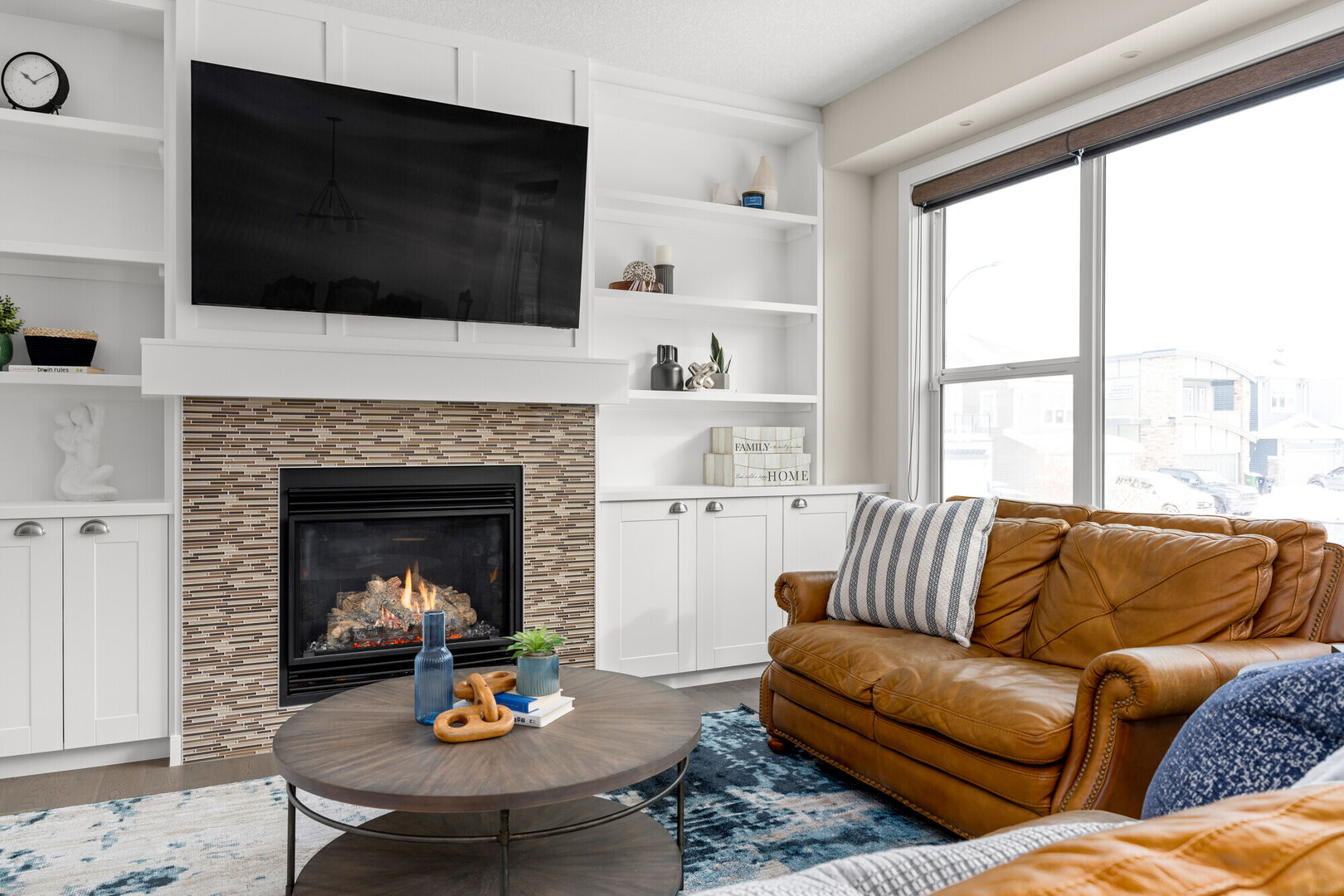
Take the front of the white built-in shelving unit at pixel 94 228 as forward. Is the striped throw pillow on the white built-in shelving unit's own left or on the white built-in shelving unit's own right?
on the white built-in shelving unit's own left

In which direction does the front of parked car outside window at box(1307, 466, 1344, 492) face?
to the viewer's left

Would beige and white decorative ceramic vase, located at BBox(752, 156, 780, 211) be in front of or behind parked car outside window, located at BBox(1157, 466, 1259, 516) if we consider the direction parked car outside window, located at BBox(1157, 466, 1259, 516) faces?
behind

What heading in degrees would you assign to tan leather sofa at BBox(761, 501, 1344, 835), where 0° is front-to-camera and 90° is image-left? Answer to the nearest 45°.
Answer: approximately 45°

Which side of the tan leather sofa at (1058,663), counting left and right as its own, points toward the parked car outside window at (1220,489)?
back

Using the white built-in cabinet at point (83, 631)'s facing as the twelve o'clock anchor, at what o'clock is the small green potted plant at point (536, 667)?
The small green potted plant is roughly at 11 o'clock from the white built-in cabinet.

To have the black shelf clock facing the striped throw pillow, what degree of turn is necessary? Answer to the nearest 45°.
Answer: approximately 90° to its left

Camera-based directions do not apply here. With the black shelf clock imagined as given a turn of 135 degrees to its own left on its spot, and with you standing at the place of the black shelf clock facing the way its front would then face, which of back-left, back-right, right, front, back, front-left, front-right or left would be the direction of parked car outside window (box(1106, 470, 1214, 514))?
front-right

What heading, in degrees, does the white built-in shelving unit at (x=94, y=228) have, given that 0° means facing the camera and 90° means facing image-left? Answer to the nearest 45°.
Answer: approximately 0°

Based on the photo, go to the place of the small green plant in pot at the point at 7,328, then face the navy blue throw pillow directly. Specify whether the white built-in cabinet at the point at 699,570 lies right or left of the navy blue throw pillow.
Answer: left

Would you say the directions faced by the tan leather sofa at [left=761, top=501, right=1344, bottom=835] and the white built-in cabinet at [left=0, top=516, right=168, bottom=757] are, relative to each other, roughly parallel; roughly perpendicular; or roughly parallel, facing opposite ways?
roughly perpendicular
